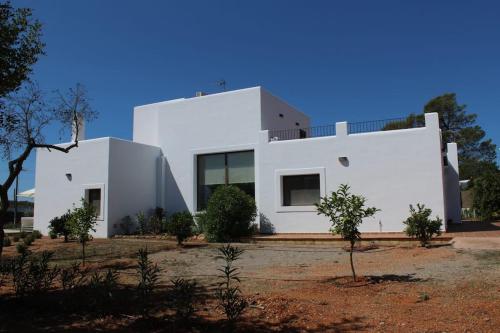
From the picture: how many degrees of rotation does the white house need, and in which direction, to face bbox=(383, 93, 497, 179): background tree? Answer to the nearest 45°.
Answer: approximately 135° to its left

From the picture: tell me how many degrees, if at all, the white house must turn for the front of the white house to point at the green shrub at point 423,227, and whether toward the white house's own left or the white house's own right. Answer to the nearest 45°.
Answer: approximately 45° to the white house's own left

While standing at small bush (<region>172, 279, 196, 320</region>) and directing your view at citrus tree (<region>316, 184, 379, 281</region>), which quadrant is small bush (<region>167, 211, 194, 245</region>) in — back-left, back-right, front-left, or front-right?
front-left

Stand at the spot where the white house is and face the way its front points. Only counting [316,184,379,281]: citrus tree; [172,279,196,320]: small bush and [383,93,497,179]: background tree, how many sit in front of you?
2

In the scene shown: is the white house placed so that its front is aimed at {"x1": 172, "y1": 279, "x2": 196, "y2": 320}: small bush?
yes

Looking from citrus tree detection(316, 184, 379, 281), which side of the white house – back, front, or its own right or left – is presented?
front

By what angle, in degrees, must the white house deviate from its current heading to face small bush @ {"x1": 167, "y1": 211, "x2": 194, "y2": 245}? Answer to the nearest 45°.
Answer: approximately 45° to its right

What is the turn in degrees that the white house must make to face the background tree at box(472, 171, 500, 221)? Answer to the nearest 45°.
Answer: approximately 90° to its left

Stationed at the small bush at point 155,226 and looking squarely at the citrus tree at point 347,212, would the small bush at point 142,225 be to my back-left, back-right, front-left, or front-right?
back-right

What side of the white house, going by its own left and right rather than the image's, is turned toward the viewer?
front

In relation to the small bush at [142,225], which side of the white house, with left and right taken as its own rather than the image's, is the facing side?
front

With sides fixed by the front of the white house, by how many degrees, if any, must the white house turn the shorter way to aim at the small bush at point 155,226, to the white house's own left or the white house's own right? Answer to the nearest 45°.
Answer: approximately 90° to the white house's own right
